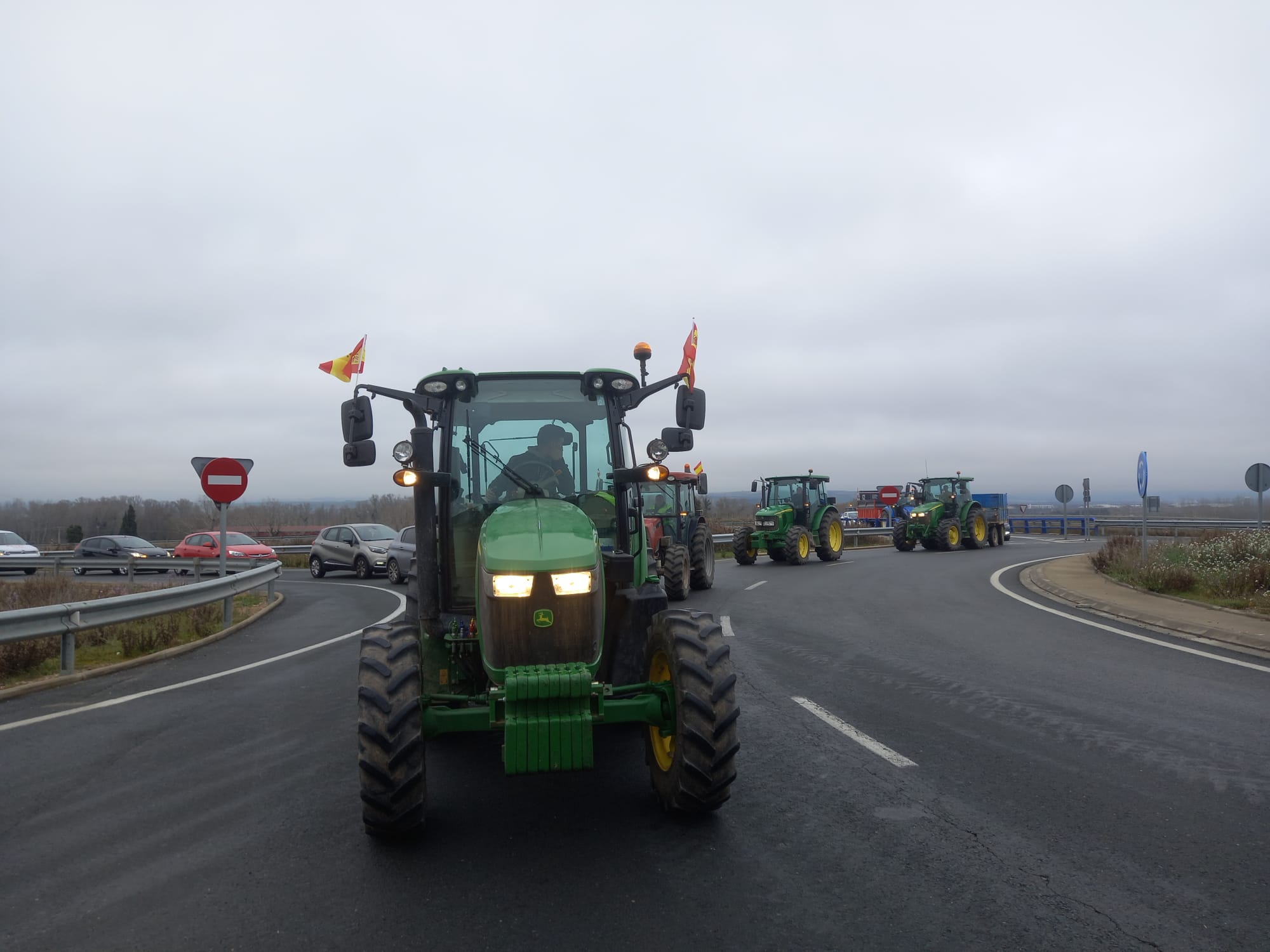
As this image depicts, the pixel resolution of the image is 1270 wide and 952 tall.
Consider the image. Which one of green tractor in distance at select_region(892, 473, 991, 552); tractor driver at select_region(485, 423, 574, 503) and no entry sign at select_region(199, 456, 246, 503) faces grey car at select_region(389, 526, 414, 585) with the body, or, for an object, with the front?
the green tractor in distance

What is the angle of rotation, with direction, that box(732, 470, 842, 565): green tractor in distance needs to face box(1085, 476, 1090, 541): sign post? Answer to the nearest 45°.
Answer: approximately 180°

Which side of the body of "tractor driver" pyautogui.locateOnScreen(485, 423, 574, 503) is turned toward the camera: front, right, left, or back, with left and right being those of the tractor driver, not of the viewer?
front

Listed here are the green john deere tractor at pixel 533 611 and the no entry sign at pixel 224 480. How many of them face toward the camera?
2

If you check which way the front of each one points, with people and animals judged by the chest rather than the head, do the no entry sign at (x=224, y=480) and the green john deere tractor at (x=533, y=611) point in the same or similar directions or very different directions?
same or similar directions

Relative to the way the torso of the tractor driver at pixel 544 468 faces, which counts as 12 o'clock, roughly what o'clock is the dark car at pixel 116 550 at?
The dark car is roughly at 5 o'clock from the tractor driver.

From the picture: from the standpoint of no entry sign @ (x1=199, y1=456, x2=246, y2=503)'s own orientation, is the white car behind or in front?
behind

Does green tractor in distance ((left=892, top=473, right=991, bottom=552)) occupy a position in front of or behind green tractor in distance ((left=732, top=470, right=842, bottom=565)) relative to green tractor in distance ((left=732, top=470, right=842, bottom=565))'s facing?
behind

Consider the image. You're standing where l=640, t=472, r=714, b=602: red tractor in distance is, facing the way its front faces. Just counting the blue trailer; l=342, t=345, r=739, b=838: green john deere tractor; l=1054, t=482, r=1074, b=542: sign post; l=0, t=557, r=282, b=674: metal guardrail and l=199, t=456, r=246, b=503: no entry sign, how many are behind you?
2

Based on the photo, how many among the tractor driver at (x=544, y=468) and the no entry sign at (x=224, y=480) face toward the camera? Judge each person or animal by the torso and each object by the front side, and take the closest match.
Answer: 2

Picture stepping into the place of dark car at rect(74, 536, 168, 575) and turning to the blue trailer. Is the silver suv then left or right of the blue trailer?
right

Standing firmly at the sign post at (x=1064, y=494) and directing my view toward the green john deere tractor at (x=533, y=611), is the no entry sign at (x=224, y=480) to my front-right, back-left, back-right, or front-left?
front-right

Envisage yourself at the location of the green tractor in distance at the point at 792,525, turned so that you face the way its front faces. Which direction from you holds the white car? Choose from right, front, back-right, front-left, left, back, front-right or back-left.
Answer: front-right

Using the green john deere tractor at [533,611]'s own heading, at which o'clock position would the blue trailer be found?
The blue trailer is roughly at 7 o'clock from the green john deere tractor.

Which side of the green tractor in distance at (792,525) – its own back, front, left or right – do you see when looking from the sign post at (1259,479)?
left

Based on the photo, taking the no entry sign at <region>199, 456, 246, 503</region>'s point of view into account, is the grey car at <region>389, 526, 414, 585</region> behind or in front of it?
behind

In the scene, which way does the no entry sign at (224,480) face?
toward the camera

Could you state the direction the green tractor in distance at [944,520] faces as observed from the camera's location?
facing the viewer and to the left of the viewer

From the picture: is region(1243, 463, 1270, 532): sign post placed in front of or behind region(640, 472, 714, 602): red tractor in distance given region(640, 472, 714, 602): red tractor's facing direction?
behind

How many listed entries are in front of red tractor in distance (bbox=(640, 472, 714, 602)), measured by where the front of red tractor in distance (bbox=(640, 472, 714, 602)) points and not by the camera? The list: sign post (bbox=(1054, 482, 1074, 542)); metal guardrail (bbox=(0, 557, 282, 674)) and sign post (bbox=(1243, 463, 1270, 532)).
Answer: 1
